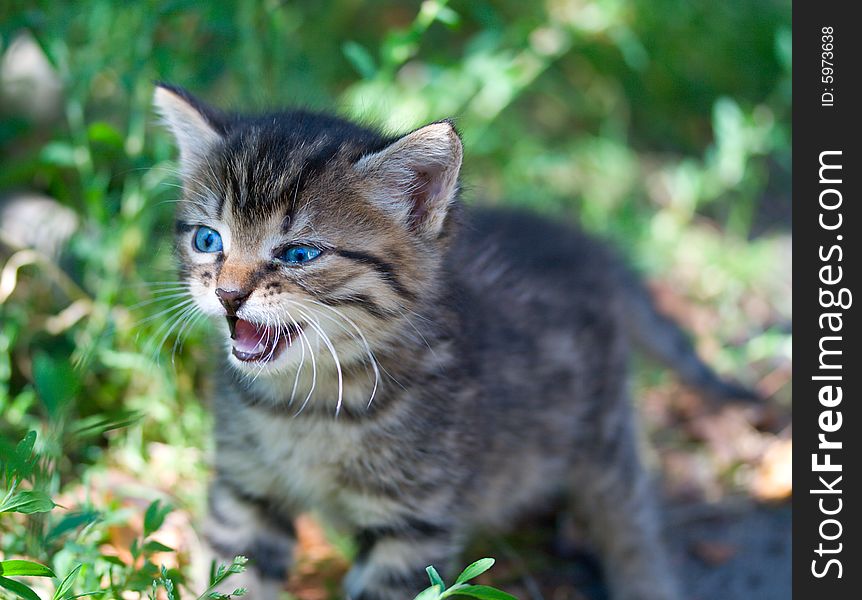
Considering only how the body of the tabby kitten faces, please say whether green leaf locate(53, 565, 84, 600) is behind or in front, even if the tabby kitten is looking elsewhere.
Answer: in front

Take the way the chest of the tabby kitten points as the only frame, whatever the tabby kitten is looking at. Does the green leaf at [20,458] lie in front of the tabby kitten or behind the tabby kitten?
in front

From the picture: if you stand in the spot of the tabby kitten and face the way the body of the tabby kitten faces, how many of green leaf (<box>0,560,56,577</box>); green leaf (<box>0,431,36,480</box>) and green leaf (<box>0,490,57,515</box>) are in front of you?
3

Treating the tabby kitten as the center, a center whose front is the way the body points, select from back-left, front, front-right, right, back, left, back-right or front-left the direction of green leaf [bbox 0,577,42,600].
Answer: front

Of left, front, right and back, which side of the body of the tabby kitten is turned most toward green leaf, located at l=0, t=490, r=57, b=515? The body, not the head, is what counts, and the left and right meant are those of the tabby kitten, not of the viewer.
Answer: front

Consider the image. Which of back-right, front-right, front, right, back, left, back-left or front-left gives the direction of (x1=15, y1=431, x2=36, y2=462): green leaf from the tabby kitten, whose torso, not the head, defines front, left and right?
front

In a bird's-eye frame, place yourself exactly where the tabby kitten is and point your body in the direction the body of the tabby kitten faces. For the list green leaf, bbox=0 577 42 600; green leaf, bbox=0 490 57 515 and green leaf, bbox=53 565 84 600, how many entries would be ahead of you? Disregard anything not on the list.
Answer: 3

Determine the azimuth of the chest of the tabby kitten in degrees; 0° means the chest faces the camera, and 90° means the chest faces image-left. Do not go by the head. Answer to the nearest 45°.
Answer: approximately 45°

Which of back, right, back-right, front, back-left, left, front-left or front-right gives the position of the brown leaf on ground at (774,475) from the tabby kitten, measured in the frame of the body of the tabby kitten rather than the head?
back

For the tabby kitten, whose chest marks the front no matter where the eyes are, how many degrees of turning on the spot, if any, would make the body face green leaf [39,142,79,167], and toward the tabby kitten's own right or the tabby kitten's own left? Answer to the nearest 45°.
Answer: approximately 90° to the tabby kitten's own right

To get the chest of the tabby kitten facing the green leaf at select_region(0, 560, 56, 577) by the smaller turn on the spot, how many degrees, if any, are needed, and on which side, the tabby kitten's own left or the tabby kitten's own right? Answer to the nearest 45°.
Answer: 0° — it already faces it

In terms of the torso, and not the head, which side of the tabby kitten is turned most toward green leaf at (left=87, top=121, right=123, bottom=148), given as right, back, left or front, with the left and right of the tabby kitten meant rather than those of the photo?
right
